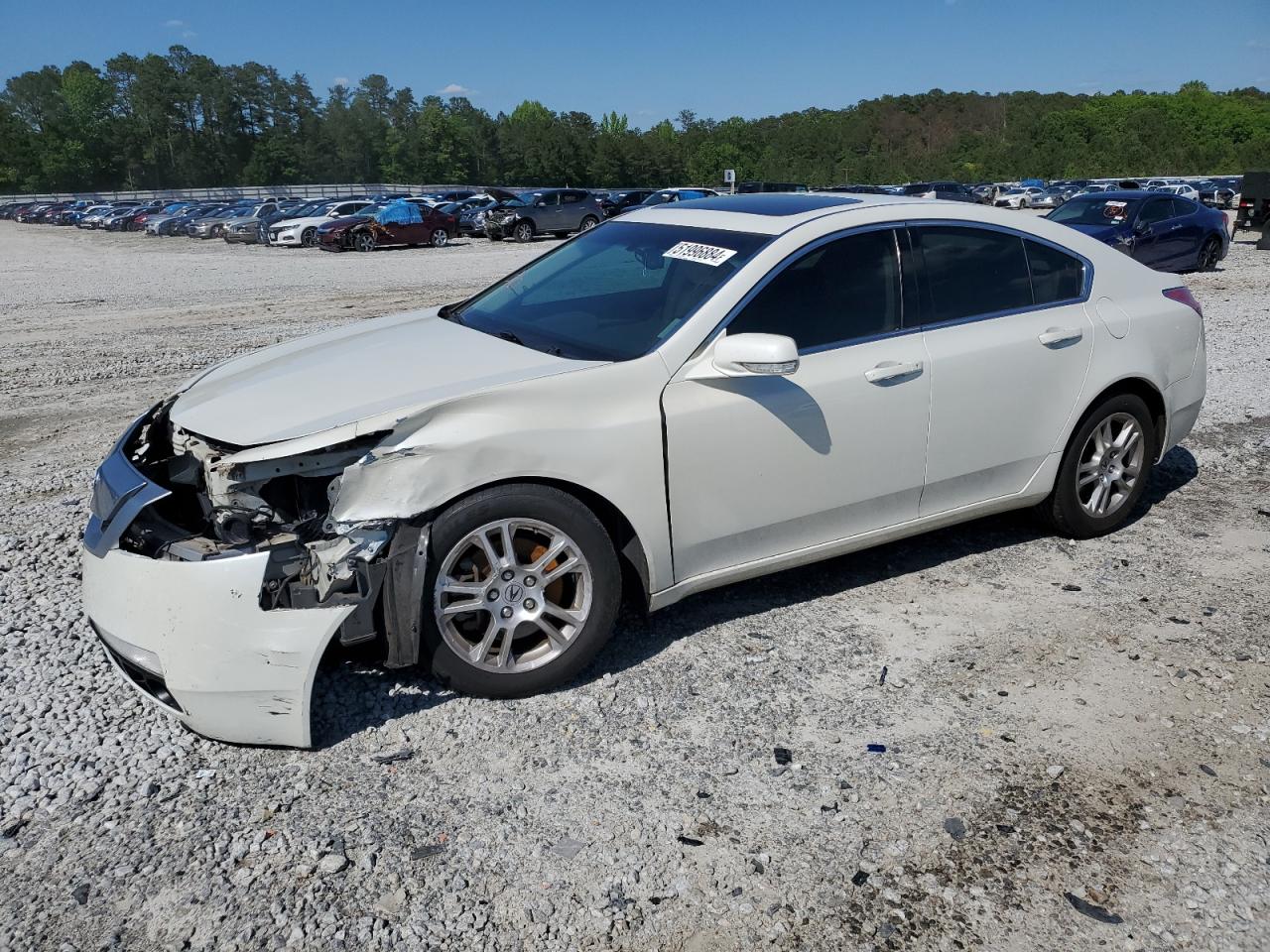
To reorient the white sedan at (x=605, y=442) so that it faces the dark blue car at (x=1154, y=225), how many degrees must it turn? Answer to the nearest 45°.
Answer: approximately 180°

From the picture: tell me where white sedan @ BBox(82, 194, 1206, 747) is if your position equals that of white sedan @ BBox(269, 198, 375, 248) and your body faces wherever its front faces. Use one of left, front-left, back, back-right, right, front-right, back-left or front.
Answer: front-left

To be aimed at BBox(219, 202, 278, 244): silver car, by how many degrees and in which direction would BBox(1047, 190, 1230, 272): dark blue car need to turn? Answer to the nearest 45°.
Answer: approximately 45° to its right

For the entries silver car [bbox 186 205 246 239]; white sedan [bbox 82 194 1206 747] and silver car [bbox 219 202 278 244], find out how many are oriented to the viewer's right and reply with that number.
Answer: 0

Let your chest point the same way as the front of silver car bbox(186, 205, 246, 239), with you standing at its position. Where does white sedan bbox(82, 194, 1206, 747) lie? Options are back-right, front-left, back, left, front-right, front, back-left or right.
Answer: front-left

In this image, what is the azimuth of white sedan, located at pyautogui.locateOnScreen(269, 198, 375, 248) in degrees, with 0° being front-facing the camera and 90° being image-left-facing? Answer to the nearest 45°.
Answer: approximately 45°

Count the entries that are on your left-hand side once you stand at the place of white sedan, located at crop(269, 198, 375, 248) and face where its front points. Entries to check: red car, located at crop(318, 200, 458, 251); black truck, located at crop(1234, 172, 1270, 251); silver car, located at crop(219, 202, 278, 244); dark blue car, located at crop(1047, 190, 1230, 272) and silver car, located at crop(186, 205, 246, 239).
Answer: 3

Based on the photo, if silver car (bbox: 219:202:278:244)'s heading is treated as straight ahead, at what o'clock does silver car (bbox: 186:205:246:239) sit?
silver car (bbox: 186:205:246:239) is roughly at 4 o'clock from silver car (bbox: 219:202:278:244).
